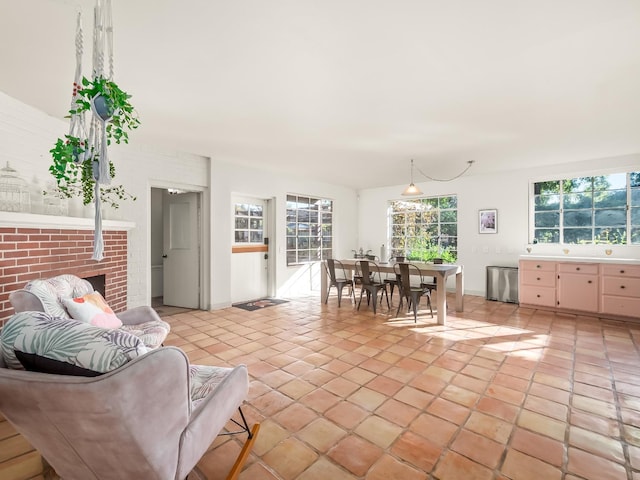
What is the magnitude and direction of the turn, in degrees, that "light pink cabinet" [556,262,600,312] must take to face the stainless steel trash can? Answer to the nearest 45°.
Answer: approximately 90° to its right

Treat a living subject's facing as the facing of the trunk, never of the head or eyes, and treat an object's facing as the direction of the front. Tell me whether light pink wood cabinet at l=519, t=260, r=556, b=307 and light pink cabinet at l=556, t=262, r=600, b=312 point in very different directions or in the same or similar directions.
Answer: same or similar directions

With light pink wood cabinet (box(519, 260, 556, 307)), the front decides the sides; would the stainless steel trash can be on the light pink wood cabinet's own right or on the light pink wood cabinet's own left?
on the light pink wood cabinet's own right

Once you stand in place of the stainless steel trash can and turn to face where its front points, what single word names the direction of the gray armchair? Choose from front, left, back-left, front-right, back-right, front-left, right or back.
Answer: front

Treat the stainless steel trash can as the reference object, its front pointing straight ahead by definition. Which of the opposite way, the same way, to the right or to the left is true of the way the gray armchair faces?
the opposite way

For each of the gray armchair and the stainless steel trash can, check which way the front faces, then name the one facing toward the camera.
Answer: the stainless steel trash can

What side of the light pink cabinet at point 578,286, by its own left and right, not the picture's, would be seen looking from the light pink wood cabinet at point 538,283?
right

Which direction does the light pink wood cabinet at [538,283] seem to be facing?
toward the camera

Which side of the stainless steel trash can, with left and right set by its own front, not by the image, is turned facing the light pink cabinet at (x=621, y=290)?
left

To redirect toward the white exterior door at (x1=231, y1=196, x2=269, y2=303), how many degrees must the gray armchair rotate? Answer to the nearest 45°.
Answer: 0° — it already faces it

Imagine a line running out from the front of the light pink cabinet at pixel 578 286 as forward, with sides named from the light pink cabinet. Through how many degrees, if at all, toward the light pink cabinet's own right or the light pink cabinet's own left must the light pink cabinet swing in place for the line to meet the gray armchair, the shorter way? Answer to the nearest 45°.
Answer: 0° — it already faces it

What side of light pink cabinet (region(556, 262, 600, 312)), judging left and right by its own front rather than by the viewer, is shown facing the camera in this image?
front

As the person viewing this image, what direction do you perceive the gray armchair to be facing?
facing away from the viewer and to the right of the viewer

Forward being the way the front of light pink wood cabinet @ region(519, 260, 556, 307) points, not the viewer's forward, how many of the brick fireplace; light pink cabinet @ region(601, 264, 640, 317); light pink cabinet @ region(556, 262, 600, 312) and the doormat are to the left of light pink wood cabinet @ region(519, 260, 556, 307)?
2

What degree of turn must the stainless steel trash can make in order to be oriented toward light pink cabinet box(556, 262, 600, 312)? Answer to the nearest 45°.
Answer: approximately 45° to its left

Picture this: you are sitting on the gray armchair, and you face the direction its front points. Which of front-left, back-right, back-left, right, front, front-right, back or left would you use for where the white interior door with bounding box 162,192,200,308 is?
front-left
